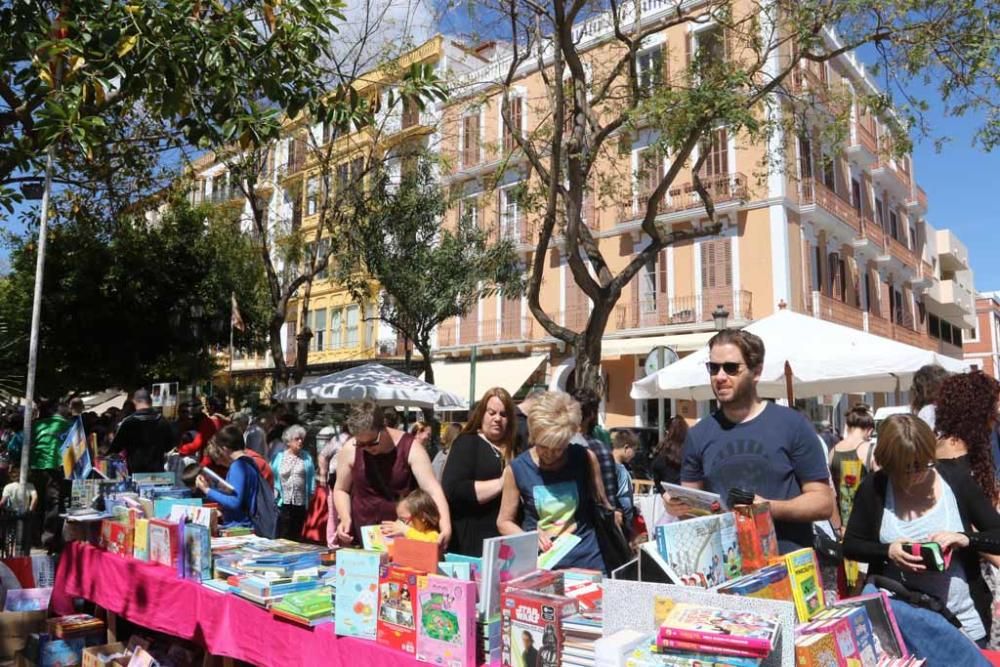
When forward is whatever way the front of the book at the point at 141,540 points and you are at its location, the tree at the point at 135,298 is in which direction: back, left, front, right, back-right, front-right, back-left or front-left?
back

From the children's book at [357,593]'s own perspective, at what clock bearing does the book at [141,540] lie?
The book is roughly at 5 o'clock from the children's book.

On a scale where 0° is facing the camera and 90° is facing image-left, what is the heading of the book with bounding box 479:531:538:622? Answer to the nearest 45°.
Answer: approximately 315°

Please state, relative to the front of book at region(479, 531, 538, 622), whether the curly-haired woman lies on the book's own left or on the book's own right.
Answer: on the book's own left

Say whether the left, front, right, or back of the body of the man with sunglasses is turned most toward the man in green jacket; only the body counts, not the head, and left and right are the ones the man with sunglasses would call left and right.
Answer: right

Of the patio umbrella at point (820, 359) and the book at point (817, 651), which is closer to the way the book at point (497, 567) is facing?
the book

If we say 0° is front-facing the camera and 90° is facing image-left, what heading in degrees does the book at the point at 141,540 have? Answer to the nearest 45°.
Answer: approximately 0°
